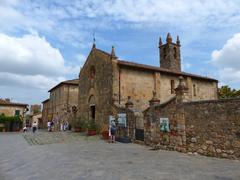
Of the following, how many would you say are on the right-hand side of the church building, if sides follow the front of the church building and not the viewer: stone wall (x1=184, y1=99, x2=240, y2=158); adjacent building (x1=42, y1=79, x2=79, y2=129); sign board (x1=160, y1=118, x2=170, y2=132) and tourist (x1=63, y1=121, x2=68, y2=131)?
2

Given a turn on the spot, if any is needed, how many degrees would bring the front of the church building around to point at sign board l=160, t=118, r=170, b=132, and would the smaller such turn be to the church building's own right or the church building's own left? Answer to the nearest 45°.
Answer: approximately 90° to the church building's own left

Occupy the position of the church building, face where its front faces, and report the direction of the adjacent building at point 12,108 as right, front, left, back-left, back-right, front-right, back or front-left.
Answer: right

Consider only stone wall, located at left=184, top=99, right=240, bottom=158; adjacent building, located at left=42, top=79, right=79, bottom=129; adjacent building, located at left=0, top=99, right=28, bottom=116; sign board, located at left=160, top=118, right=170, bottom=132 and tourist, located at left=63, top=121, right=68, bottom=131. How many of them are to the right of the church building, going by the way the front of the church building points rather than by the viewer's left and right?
3

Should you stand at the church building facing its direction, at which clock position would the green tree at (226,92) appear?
The green tree is roughly at 6 o'clock from the church building.

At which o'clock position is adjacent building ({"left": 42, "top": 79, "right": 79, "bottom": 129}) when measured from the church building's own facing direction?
The adjacent building is roughly at 3 o'clock from the church building.

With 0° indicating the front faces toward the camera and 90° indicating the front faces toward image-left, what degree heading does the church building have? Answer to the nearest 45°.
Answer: approximately 45°

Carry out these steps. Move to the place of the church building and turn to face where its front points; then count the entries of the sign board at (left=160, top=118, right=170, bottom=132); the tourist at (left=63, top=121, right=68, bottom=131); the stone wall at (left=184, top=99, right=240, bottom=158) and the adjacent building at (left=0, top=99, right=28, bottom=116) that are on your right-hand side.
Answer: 2

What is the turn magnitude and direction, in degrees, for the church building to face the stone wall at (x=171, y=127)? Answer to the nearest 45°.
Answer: approximately 90° to its left

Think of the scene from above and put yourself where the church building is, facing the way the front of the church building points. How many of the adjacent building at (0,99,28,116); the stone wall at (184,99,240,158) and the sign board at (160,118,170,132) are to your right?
1

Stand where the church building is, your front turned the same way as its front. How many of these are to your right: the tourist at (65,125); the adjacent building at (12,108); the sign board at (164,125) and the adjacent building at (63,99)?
3
